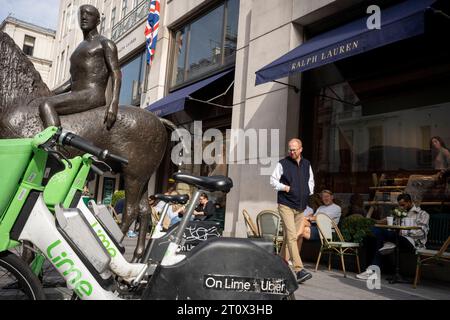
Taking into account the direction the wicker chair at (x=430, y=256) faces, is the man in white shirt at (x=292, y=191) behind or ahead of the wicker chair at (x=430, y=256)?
ahead

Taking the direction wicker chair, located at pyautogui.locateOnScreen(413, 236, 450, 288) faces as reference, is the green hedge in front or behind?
in front

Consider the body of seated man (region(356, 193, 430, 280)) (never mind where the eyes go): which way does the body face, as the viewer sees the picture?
to the viewer's left

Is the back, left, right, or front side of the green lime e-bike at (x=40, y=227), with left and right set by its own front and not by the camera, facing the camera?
left

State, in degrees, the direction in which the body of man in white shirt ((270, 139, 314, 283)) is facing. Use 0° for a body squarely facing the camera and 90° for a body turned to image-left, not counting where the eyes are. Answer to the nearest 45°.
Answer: approximately 315°

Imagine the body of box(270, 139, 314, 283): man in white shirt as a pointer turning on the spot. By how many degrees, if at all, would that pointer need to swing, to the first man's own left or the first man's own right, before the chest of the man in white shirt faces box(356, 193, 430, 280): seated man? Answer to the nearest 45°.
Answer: approximately 45° to the first man's own left

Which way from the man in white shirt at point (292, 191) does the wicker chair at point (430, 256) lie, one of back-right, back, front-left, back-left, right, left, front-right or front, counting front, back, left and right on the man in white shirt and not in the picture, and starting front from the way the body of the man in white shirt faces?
front-left

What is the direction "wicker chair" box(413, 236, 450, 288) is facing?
to the viewer's left

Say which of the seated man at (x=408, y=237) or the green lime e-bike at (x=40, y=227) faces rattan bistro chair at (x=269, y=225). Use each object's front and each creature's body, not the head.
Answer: the seated man

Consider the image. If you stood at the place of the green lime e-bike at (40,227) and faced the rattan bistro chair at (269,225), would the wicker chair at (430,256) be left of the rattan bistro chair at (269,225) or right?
right

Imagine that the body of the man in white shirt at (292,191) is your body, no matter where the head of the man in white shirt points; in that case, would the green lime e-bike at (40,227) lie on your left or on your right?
on your right
